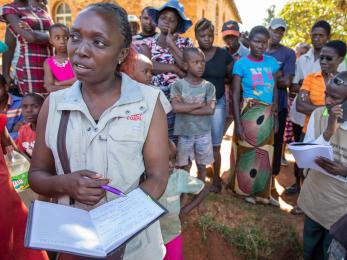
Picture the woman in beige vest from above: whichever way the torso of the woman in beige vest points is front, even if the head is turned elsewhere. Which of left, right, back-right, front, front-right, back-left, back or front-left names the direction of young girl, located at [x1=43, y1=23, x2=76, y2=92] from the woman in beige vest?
back

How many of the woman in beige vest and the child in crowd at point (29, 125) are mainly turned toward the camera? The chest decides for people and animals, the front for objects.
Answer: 2

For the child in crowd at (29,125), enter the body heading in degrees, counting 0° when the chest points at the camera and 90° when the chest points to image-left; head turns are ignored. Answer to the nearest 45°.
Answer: approximately 0°

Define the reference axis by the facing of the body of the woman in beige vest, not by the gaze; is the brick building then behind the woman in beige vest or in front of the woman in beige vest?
behind

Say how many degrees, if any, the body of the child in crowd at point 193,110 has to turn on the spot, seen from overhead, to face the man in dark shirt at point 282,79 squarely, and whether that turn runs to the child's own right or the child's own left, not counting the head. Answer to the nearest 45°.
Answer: approximately 135° to the child's own left
